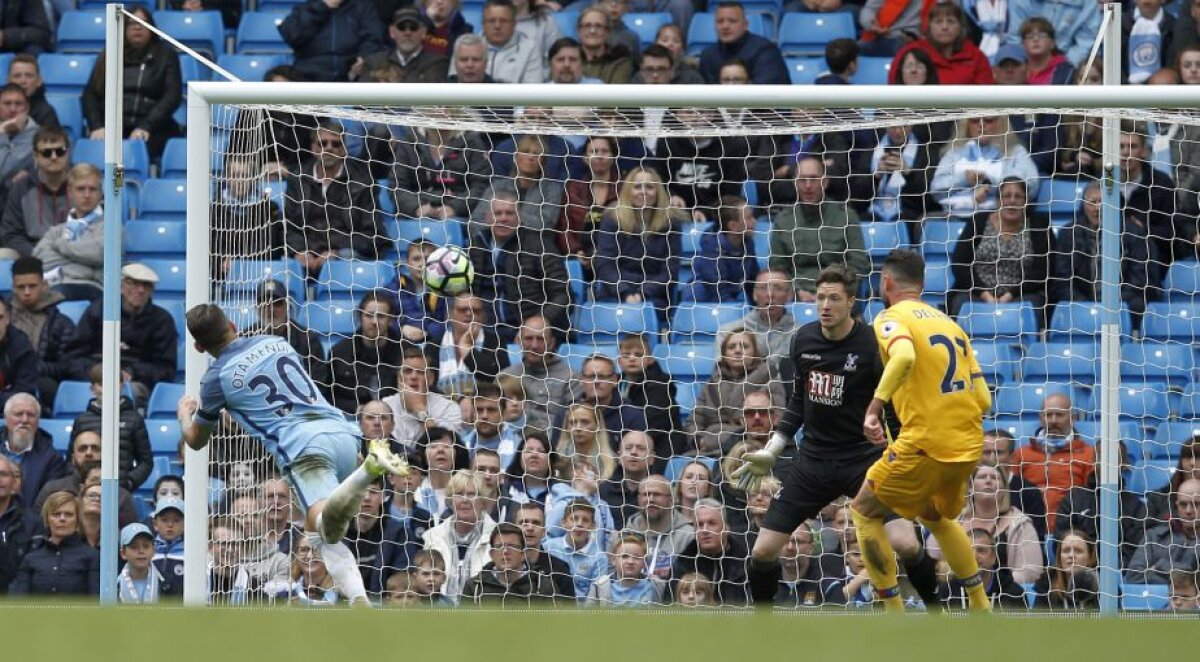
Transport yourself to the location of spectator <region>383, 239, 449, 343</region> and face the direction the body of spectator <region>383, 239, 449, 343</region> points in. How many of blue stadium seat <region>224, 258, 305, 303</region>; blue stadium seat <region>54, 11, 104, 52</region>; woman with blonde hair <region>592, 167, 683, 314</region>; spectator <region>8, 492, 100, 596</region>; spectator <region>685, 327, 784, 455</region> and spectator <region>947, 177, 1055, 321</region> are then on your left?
3

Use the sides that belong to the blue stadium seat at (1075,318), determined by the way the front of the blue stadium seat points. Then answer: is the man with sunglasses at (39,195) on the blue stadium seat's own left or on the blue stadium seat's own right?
on the blue stadium seat's own right

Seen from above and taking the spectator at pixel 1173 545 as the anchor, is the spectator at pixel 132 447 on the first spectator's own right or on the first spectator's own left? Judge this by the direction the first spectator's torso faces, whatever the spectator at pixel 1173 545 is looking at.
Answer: on the first spectator's own right

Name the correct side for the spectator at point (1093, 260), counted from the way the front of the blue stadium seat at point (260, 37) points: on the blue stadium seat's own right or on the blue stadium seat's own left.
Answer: on the blue stadium seat's own left
